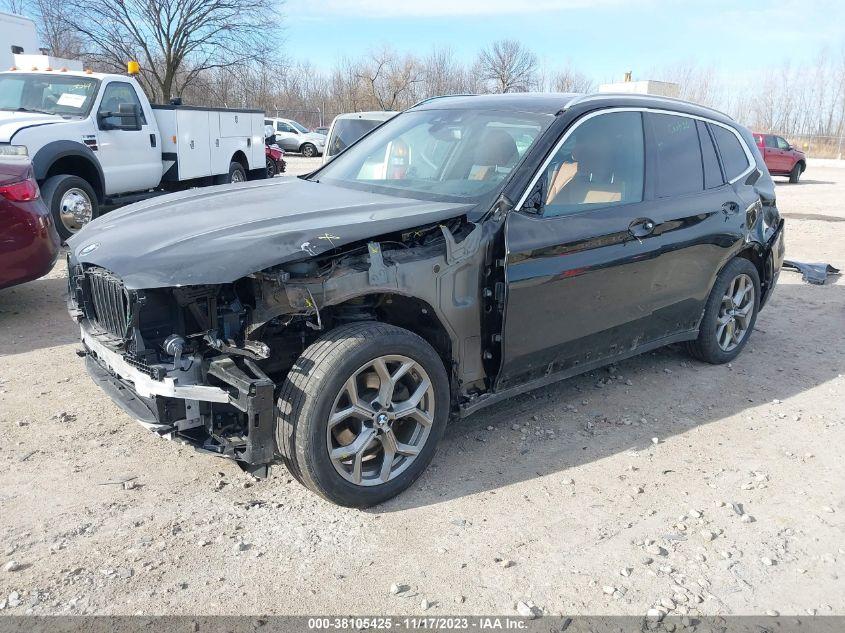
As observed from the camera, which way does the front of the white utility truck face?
facing the viewer and to the left of the viewer

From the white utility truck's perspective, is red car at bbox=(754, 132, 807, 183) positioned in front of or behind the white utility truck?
behind

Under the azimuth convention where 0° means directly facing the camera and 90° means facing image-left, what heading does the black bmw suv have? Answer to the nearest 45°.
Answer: approximately 45°

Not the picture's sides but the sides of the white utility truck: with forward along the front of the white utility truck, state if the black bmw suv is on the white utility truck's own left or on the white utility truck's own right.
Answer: on the white utility truck's own left

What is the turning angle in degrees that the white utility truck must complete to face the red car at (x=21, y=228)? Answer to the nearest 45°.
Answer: approximately 45° to its left

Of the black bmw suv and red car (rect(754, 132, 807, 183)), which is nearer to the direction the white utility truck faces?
the black bmw suv

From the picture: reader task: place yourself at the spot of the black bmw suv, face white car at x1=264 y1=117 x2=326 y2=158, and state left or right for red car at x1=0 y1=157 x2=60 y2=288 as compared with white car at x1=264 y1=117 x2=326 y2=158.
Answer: left

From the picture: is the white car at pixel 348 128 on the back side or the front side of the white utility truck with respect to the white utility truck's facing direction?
on the back side

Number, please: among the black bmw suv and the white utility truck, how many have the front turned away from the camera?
0

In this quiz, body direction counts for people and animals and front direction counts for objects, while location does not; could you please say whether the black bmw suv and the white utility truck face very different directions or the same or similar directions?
same or similar directions

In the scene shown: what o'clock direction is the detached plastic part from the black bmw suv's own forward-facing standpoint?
The detached plastic part is roughly at 6 o'clock from the black bmw suv.

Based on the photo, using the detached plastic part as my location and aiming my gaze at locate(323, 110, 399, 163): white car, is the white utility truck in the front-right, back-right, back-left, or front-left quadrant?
front-left

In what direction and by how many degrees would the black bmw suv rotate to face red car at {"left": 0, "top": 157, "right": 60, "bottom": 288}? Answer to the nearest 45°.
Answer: approximately 90° to its right

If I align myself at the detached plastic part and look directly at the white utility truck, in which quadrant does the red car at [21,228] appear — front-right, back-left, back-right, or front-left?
front-left

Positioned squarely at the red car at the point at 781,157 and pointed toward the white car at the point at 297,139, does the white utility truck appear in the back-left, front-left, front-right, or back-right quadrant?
front-left
